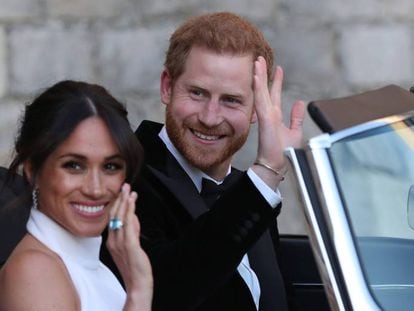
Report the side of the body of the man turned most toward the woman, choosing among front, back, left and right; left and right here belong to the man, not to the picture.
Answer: right

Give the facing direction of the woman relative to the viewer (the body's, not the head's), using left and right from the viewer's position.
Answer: facing the viewer and to the right of the viewer

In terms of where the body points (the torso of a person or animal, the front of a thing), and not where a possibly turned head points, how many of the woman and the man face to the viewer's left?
0

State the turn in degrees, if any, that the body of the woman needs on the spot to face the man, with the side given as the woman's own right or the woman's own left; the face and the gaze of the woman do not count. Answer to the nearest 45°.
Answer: approximately 90° to the woman's own left

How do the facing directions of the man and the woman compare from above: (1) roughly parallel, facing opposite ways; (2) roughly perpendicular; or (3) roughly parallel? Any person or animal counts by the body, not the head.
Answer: roughly parallel

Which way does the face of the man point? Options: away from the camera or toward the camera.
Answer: toward the camera
